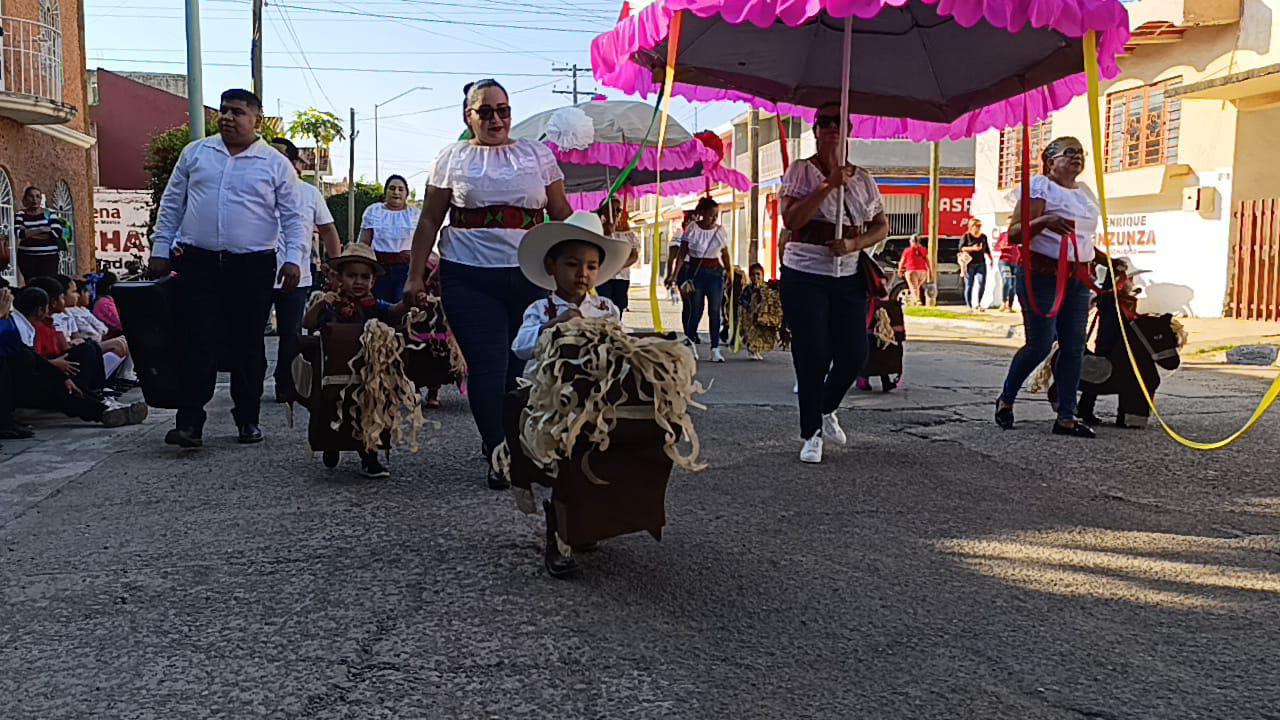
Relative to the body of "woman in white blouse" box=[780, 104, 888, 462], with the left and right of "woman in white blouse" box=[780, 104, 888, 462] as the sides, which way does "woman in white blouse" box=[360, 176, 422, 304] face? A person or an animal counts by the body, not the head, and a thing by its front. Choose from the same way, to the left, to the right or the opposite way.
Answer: the same way

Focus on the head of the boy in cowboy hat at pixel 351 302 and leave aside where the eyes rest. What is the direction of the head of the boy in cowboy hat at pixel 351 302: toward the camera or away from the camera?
toward the camera

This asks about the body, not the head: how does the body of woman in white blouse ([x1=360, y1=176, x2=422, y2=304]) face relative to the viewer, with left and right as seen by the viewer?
facing the viewer

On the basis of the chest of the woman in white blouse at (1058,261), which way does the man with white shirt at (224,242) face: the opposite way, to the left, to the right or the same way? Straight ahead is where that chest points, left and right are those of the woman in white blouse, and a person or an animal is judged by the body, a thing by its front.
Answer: the same way

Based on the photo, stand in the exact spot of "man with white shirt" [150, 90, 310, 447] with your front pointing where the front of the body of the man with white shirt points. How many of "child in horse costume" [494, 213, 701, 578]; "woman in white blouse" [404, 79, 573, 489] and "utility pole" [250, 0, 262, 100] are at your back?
1

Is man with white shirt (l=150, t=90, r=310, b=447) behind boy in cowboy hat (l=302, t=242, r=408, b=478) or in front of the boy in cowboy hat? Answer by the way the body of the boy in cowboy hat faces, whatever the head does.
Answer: behind

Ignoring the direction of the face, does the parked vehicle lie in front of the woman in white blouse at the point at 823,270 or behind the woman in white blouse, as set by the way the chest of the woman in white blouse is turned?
behind

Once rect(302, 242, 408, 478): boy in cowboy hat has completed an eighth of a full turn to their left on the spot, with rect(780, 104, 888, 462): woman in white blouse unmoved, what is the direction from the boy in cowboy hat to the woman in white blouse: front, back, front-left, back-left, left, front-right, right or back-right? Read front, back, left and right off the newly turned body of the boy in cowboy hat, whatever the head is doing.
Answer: front-left

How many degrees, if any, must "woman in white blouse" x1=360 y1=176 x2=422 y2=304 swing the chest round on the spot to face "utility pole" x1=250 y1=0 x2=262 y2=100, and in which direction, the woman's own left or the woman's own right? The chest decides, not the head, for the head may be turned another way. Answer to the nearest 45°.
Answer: approximately 180°

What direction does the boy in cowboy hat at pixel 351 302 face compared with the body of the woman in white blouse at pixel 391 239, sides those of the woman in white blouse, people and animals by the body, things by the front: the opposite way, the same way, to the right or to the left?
the same way

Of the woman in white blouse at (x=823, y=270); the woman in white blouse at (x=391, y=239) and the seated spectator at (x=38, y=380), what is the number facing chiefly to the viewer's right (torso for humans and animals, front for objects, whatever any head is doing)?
1

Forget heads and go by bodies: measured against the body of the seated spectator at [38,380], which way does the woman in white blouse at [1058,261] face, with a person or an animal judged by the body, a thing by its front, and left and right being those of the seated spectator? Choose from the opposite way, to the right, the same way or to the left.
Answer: to the right

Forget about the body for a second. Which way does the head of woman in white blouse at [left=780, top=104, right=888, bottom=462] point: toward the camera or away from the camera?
toward the camera

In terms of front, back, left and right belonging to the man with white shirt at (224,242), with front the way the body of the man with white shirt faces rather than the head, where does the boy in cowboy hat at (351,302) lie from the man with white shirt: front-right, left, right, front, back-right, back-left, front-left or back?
front-left

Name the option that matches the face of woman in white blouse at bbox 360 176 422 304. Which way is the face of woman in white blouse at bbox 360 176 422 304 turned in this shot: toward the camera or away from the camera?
toward the camera

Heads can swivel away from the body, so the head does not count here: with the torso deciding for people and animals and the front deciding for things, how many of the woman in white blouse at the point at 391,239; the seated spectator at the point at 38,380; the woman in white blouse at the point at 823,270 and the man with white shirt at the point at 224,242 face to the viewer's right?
1

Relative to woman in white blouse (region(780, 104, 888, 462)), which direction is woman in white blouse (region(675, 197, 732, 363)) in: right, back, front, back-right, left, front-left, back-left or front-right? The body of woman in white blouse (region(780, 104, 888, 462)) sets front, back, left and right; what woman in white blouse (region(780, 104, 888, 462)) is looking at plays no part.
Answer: back

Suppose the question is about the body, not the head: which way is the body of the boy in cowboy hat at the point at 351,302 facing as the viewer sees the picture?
toward the camera
